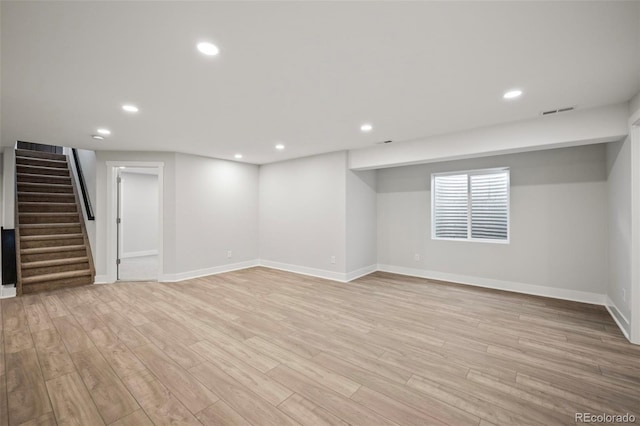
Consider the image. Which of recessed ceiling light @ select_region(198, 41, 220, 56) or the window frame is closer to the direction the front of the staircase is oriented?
the recessed ceiling light

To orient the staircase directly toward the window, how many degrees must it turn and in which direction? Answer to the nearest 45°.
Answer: approximately 45° to its left

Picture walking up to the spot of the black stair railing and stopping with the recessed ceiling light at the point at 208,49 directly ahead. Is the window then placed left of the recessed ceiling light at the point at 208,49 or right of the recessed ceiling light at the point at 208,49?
left

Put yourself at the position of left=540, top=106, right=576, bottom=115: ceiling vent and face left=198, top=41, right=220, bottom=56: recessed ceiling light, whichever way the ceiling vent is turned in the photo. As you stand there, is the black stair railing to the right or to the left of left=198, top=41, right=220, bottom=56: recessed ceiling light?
right

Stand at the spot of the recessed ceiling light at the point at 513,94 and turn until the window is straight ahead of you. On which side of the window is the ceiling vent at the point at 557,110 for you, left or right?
right

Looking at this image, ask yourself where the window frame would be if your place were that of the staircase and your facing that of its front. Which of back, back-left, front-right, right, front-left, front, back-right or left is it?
front-left

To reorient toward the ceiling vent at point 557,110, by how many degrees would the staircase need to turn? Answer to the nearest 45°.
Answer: approximately 45° to its left

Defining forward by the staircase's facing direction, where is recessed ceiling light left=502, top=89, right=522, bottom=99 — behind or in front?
in front

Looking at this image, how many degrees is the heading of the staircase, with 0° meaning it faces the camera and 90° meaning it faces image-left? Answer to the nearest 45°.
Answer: approximately 0°

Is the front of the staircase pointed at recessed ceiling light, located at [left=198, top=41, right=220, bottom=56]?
yes
